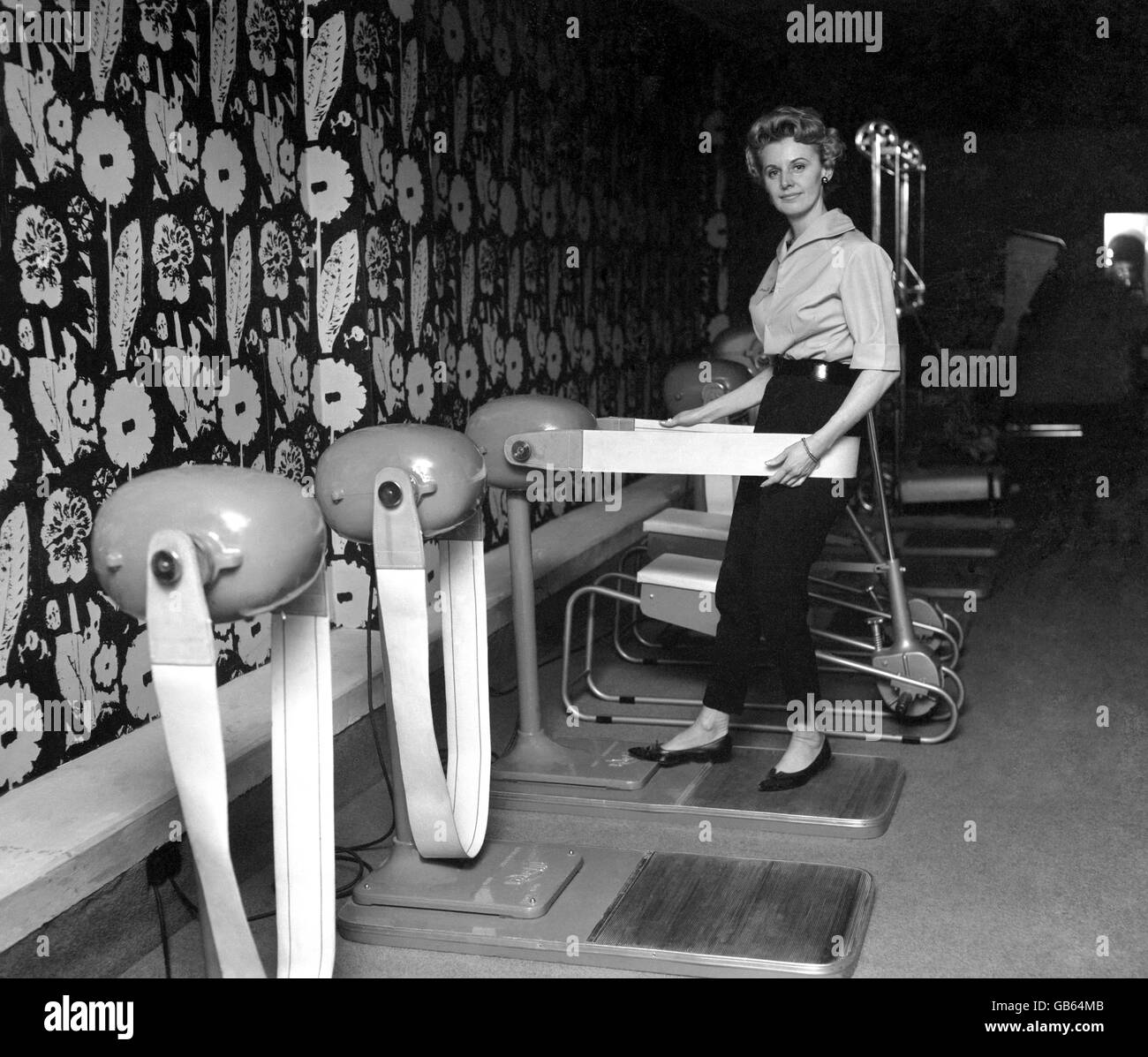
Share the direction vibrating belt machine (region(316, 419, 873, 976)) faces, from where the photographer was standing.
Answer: facing to the right of the viewer

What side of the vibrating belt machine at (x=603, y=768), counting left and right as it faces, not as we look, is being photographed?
right

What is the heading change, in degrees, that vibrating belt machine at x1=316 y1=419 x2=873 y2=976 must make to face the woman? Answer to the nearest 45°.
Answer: approximately 45° to its left

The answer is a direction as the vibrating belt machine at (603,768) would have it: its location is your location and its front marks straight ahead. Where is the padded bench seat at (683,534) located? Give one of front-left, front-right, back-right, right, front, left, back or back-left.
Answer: left
